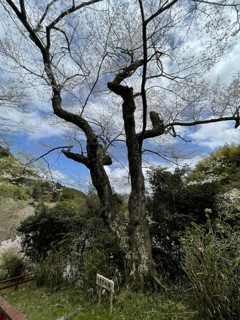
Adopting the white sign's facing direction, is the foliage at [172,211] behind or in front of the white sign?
behind

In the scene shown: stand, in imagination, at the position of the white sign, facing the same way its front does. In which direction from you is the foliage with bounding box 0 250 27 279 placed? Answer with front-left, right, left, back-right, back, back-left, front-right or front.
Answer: right

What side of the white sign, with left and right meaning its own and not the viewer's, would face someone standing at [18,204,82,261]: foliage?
right

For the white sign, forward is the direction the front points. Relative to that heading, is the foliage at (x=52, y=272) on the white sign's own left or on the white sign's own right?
on the white sign's own right

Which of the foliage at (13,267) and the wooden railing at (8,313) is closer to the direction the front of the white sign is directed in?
the wooden railing

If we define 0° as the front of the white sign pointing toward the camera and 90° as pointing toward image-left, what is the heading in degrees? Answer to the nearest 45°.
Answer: approximately 45°

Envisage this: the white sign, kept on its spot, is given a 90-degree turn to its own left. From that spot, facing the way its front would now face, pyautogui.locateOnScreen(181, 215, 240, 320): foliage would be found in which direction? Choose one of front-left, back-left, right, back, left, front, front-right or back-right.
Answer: front
